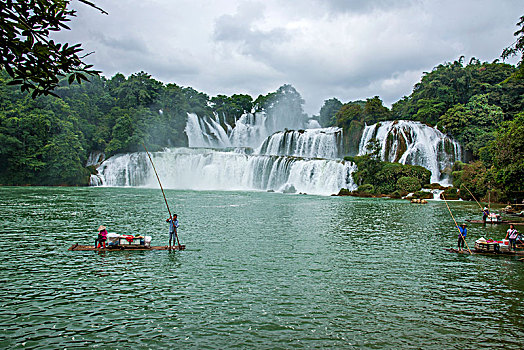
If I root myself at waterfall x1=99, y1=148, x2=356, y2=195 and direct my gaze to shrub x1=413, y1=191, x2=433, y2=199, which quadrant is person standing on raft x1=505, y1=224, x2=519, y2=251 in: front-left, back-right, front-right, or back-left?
front-right

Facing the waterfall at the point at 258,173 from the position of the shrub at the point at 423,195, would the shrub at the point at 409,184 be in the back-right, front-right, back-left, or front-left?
front-right

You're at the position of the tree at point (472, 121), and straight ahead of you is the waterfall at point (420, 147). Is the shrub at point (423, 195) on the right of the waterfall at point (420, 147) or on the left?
left
